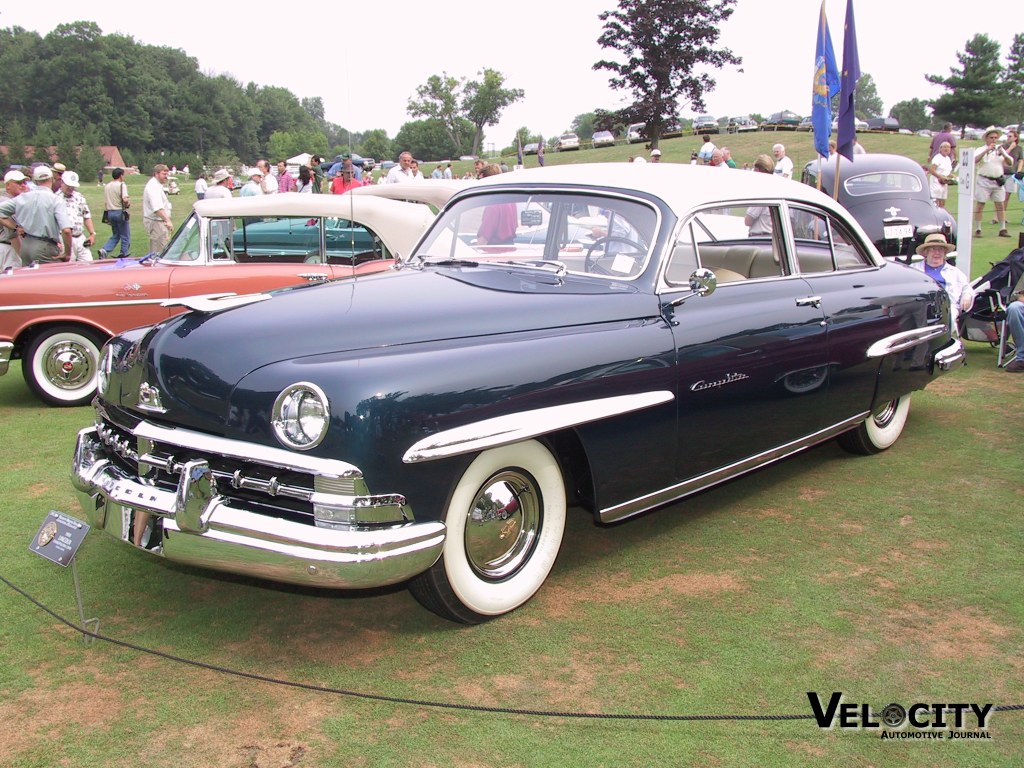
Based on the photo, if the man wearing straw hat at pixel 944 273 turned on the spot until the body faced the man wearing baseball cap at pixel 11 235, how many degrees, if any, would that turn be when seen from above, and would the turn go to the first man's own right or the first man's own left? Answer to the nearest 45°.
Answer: approximately 90° to the first man's own right

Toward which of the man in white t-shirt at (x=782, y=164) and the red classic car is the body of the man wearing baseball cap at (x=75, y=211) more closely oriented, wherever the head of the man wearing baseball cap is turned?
the red classic car

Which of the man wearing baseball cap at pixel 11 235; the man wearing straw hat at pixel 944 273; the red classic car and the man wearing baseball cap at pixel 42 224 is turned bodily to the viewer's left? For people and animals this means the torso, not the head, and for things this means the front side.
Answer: the red classic car

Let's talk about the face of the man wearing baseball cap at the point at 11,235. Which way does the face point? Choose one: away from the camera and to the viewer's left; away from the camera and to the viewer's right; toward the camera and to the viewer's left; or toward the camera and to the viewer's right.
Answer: toward the camera and to the viewer's right

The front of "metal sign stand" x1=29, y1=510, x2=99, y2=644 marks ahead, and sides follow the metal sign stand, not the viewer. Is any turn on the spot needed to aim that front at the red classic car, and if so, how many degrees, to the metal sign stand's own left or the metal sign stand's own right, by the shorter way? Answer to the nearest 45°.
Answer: approximately 135° to the metal sign stand's own right

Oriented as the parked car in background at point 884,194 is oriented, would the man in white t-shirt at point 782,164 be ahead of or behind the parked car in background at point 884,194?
ahead

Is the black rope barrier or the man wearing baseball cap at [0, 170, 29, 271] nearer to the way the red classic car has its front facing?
the man wearing baseball cap

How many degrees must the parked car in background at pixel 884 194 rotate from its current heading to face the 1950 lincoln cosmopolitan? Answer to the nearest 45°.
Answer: approximately 135° to its left

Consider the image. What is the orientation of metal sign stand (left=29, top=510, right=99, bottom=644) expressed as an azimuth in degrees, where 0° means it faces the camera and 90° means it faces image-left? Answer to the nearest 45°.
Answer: approximately 45°

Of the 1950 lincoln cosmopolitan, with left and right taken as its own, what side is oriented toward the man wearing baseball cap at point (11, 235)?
right

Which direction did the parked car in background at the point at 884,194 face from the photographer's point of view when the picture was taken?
facing away from the viewer and to the left of the viewer

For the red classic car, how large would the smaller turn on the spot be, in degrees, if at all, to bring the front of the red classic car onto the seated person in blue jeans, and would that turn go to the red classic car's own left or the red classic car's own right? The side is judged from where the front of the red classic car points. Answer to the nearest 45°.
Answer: approximately 180°

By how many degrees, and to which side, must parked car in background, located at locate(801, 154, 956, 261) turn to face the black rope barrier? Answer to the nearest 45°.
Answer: approximately 135° to its left

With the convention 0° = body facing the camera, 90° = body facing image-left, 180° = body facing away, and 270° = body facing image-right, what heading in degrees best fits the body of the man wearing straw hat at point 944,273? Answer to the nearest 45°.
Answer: approximately 0°

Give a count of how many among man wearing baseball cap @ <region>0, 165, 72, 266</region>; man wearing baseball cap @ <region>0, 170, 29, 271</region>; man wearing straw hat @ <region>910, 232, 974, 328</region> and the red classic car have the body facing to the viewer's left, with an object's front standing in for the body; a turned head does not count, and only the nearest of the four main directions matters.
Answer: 1
